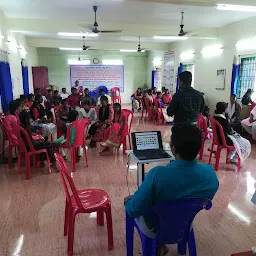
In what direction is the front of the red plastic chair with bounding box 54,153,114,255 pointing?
to the viewer's right

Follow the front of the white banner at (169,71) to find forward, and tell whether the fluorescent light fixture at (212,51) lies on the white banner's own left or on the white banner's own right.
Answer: on the white banner's own left

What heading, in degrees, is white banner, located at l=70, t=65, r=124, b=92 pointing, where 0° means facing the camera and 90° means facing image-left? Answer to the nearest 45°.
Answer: approximately 0°

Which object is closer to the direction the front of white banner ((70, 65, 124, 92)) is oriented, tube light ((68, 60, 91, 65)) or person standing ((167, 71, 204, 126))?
the person standing

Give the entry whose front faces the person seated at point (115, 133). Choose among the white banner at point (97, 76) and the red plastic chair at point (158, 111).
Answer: the white banner

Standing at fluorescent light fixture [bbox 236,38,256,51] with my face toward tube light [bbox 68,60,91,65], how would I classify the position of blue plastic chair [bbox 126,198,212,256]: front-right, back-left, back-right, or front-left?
back-left

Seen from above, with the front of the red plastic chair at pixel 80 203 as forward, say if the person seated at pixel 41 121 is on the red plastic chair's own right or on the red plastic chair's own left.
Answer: on the red plastic chair's own left
